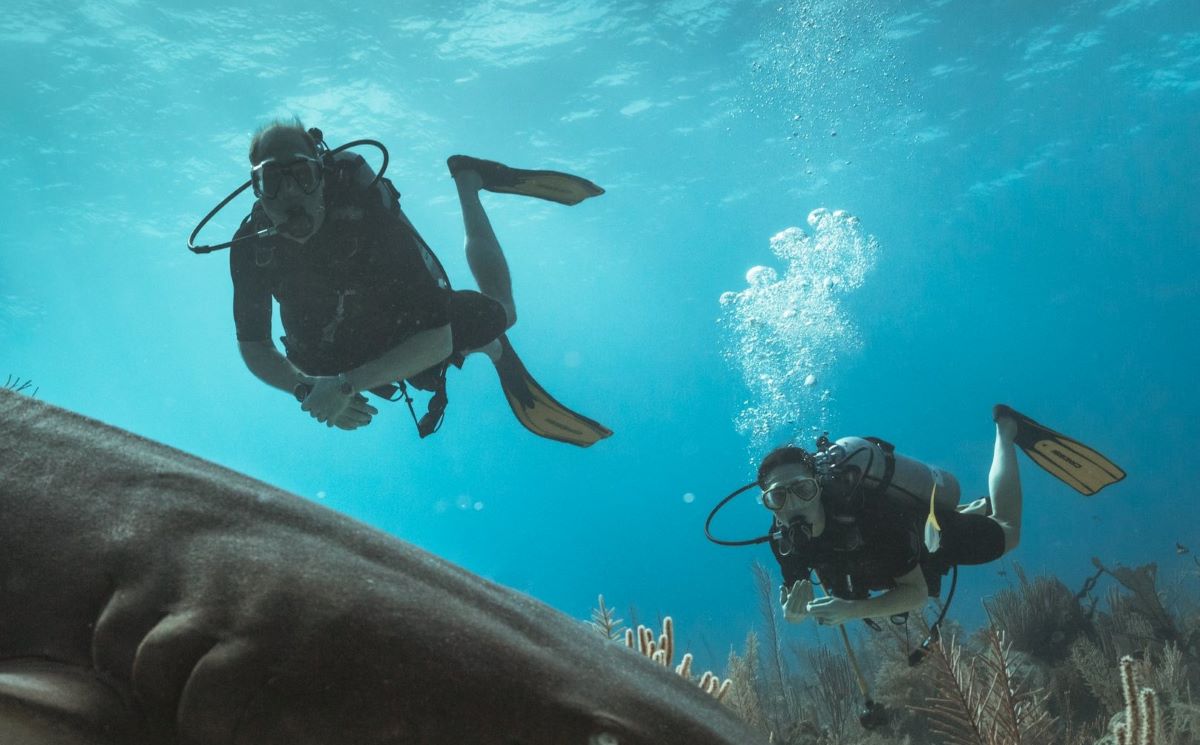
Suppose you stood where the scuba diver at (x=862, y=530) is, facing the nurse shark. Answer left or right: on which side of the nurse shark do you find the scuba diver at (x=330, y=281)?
right

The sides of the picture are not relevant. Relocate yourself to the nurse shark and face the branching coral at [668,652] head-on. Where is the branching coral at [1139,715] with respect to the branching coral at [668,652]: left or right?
right

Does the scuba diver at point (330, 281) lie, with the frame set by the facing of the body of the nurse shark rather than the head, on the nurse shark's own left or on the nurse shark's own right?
on the nurse shark's own left
